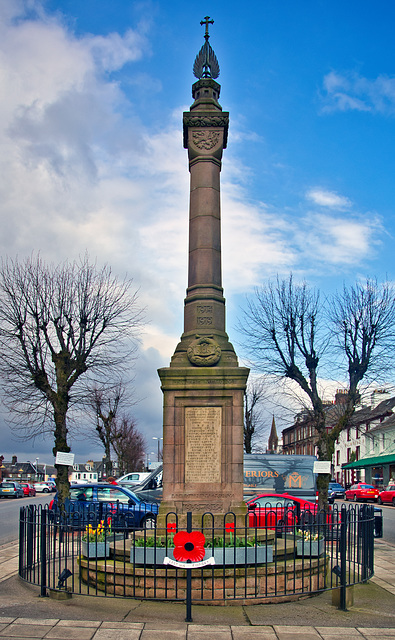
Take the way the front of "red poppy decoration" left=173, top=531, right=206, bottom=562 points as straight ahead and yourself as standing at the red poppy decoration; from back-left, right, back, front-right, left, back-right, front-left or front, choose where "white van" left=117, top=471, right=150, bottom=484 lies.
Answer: back

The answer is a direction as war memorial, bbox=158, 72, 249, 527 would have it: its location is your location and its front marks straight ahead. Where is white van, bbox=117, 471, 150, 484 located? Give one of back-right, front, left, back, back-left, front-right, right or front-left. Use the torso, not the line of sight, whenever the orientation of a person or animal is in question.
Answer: back

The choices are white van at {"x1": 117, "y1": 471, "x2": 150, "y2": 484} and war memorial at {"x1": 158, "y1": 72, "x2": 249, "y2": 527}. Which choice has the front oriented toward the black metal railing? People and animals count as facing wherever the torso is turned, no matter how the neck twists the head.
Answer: the war memorial

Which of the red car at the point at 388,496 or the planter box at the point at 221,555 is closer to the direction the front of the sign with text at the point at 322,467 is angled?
the planter box

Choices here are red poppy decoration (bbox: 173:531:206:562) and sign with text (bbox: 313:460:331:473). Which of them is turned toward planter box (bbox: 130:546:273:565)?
the sign with text

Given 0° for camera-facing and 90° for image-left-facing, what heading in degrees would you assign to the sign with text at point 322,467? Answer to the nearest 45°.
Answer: approximately 0°

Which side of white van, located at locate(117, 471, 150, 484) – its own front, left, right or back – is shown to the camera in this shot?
left

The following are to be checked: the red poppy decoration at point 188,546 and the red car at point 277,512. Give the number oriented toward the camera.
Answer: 1

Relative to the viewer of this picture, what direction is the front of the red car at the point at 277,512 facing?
facing to the left of the viewer
